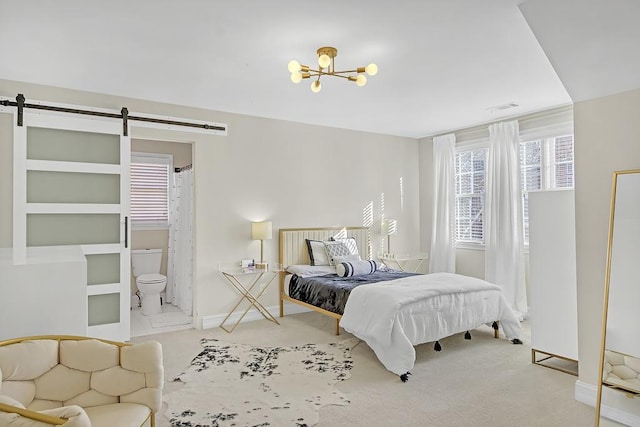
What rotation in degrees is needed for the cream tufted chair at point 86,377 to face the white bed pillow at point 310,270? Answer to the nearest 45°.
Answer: approximately 90° to its left

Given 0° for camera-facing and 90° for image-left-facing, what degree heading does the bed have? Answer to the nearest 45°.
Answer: approximately 315°

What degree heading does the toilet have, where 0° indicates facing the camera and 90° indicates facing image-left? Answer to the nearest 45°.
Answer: approximately 0°

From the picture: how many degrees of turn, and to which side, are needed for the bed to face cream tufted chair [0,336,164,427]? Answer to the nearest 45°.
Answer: approximately 90° to its right

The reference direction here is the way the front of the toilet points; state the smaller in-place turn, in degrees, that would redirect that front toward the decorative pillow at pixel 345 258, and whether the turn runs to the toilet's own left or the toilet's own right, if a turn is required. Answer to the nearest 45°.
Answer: approximately 45° to the toilet's own left

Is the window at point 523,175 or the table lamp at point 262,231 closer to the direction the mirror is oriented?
the table lamp

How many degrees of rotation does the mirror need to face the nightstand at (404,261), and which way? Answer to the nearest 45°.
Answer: approximately 90° to its right

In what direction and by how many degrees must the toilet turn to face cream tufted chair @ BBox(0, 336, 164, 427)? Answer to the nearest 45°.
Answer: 0° — it already faces it

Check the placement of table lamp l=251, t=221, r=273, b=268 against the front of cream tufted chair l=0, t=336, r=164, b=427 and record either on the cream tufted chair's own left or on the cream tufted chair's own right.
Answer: on the cream tufted chair's own left

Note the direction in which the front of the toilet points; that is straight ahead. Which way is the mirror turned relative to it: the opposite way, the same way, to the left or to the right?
to the right

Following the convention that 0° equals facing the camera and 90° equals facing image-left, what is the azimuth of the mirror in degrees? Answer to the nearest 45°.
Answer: approximately 45°
